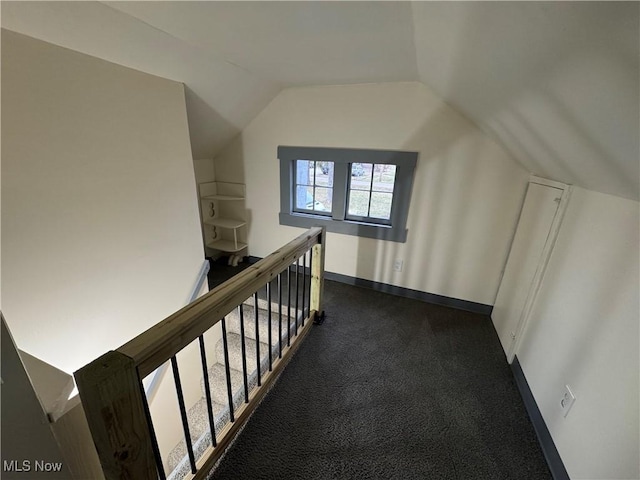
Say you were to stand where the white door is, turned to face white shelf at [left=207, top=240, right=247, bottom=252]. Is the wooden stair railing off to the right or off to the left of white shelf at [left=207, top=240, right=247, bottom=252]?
left

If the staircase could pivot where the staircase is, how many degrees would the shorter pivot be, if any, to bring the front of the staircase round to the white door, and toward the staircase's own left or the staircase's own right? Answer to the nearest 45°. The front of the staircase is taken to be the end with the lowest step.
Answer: approximately 135° to the staircase's own left

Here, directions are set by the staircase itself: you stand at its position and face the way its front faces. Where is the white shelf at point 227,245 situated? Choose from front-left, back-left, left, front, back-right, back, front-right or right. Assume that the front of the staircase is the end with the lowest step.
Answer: back-right

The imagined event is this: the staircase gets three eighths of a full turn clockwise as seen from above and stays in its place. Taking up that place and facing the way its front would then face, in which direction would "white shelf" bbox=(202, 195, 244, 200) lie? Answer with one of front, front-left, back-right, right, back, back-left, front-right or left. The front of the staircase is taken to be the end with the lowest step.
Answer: front

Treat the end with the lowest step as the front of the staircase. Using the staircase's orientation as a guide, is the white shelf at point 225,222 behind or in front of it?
behind
